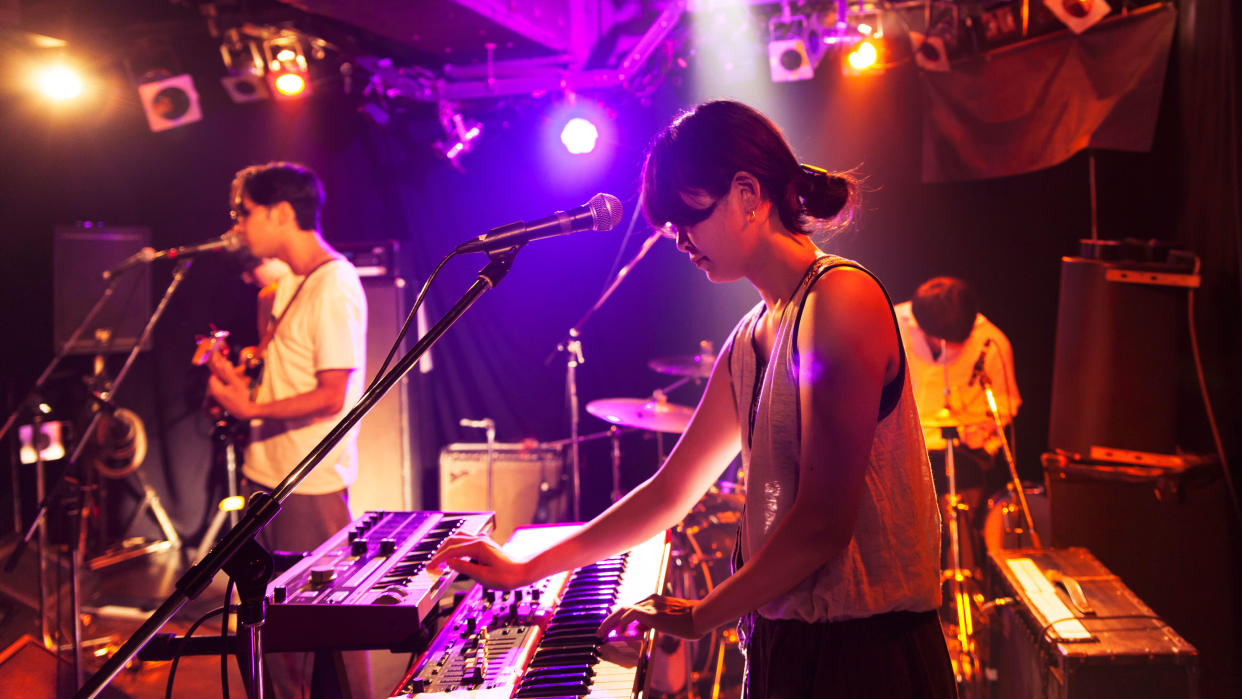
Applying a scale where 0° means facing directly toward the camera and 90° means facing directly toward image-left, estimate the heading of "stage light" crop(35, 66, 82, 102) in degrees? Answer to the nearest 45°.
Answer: approximately 0°

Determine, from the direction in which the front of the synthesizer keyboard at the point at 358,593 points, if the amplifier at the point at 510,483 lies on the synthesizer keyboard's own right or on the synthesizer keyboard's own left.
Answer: on the synthesizer keyboard's own left

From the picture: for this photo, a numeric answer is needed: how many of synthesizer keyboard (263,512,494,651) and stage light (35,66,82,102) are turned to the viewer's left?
0

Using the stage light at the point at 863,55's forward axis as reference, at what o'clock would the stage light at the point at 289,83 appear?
the stage light at the point at 289,83 is roughly at 3 o'clock from the stage light at the point at 863,55.

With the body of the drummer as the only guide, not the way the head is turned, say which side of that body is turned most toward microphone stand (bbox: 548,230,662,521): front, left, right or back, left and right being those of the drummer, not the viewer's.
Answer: right

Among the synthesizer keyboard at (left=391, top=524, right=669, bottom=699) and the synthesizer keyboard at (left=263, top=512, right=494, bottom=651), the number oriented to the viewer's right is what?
2

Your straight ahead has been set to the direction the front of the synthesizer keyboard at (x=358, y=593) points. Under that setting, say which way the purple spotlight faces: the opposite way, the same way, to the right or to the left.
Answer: to the right

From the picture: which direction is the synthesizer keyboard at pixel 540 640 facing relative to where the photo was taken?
to the viewer's right

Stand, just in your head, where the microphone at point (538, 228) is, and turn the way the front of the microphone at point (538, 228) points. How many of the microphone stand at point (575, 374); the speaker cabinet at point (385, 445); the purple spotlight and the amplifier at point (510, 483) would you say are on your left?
4

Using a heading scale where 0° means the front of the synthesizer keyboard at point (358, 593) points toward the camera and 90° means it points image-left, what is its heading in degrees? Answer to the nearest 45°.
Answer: approximately 270°

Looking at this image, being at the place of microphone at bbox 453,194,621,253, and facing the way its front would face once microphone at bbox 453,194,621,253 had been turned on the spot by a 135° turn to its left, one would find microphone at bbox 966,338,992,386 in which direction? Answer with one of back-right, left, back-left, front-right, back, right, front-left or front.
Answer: right
